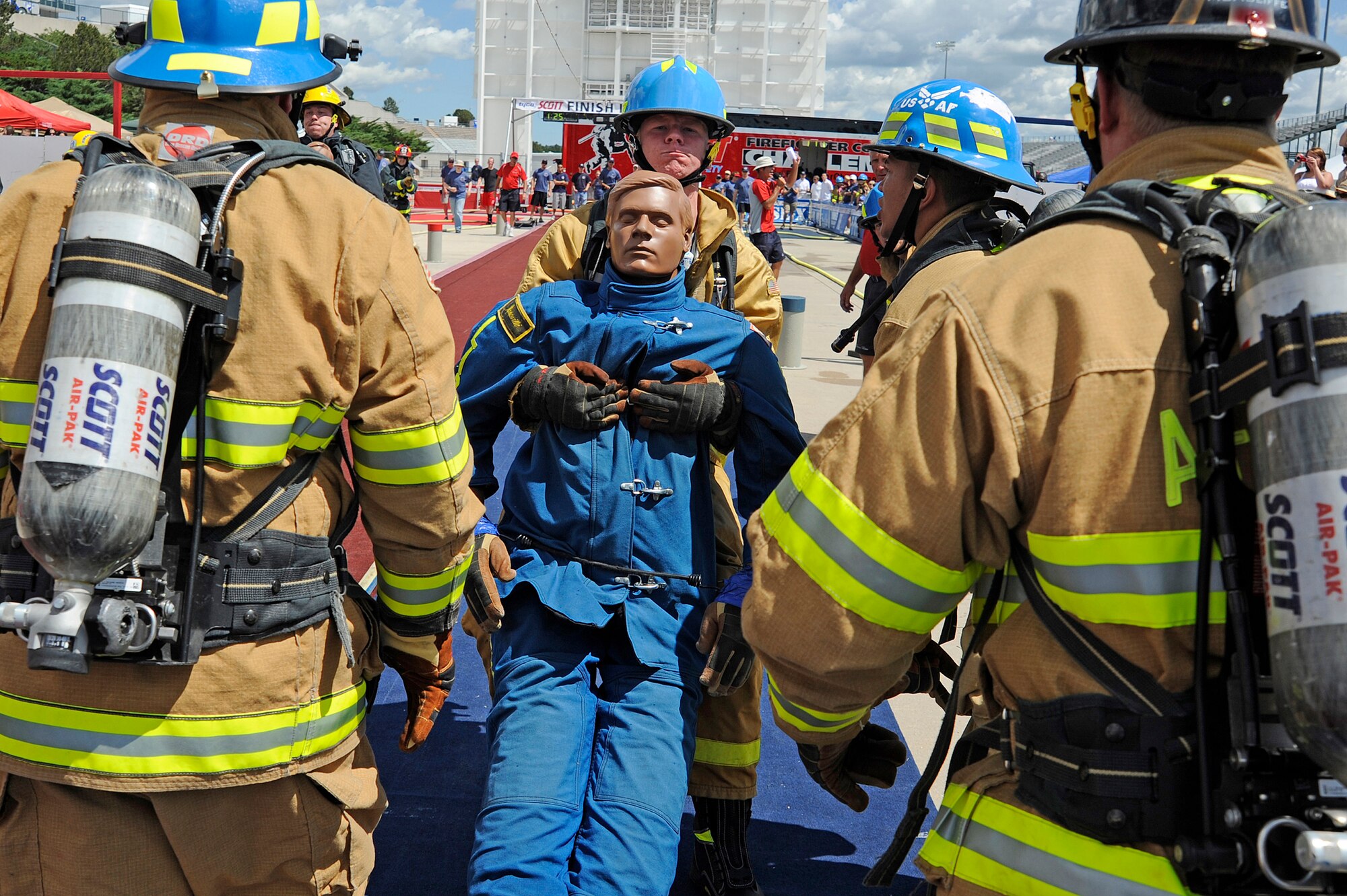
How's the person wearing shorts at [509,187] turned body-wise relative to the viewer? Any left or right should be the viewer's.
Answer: facing the viewer

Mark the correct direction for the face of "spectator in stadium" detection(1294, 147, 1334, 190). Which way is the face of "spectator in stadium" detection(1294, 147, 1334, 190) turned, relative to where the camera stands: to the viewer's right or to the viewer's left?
to the viewer's left

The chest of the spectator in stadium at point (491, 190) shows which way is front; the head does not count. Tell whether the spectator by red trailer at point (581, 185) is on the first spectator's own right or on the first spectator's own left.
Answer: on the first spectator's own left

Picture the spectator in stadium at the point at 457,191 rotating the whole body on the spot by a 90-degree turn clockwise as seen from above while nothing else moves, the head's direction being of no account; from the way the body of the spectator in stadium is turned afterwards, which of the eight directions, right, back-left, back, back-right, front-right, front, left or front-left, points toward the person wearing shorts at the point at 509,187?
back

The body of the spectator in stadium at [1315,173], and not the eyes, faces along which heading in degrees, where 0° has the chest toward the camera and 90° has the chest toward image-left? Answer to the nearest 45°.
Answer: approximately 45°

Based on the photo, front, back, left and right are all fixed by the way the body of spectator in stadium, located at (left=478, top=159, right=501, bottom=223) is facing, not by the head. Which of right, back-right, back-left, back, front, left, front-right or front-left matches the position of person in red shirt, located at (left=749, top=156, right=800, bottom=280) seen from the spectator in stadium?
front

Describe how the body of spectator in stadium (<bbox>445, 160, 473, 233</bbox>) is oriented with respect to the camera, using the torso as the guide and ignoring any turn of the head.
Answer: toward the camera

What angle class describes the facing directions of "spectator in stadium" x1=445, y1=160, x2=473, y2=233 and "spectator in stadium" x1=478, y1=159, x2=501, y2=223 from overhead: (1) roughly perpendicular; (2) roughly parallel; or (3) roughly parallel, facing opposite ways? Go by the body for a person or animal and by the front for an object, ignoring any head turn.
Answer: roughly parallel
